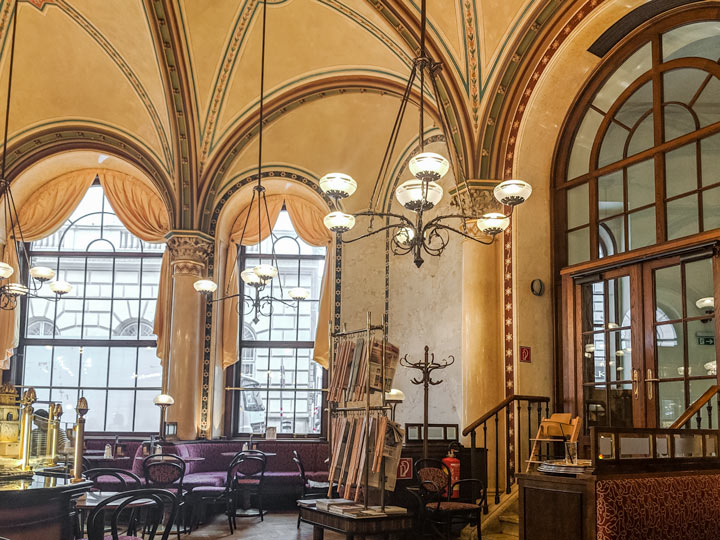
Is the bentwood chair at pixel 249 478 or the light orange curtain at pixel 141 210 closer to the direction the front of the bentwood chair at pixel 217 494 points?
the light orange curtain

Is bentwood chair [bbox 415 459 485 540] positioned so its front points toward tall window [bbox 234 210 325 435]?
no

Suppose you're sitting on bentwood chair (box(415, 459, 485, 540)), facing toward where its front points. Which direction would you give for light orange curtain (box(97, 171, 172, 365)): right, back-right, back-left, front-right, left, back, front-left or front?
back

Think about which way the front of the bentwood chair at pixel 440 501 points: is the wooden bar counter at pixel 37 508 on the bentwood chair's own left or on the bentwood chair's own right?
on the bentwood chair's own right

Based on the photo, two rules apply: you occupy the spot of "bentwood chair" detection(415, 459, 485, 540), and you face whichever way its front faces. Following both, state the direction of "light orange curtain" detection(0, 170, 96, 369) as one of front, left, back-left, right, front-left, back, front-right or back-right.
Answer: back

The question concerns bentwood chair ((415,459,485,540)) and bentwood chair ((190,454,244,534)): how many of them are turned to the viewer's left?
1

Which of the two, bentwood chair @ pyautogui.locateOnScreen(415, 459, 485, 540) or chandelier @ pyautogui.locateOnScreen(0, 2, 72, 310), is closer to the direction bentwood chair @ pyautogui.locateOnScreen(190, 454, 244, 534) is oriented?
the chandelier

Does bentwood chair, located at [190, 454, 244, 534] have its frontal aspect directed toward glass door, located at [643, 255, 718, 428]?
no
